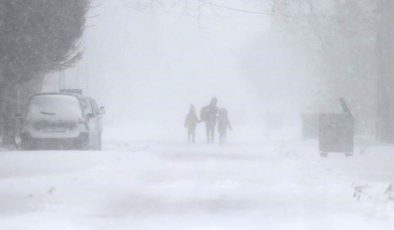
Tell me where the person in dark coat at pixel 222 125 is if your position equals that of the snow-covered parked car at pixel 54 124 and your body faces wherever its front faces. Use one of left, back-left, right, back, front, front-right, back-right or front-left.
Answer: front-right

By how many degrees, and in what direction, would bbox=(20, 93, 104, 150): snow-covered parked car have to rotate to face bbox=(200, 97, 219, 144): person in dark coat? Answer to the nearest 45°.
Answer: approximately 45° to its right

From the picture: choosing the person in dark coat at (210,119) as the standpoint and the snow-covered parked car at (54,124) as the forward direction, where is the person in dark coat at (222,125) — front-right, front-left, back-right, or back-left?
back-left

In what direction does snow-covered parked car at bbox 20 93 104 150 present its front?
away from the camera

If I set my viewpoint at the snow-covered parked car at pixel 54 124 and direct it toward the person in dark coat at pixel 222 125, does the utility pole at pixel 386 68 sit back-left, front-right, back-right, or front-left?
front-right

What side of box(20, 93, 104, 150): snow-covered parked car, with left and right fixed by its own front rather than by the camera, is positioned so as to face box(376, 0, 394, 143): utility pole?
right
